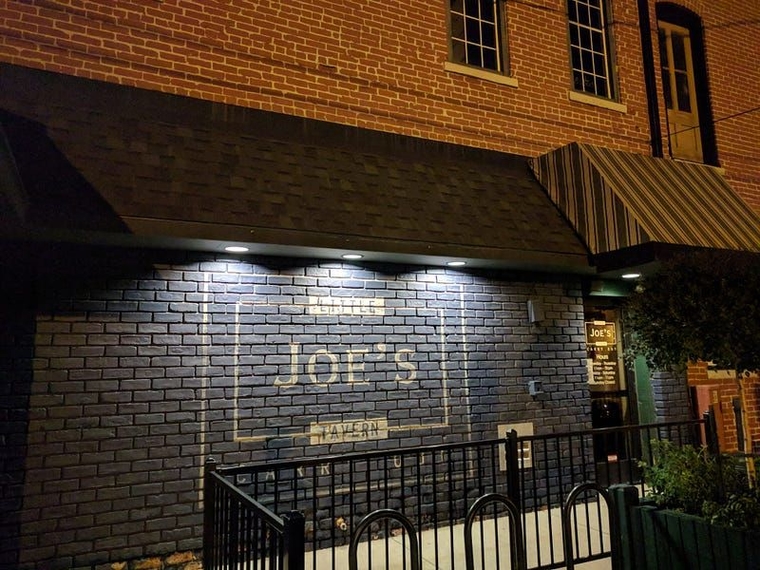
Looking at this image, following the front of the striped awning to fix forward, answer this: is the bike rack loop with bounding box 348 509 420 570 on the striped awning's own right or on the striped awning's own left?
on the striped awning's own right

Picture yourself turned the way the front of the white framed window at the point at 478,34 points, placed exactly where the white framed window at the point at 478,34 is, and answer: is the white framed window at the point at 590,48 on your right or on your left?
on your left
